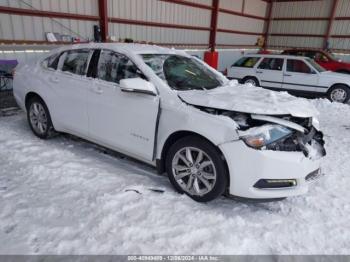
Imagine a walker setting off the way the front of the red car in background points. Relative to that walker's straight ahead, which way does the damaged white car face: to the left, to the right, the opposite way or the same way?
the same way

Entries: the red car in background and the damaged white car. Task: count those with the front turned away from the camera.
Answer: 0

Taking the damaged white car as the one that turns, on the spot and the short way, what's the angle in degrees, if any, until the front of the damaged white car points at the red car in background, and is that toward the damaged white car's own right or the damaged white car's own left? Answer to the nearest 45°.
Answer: approximately 90° to the damaged white car's own left

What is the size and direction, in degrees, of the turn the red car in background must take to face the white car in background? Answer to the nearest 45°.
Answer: approximately 90° to its right

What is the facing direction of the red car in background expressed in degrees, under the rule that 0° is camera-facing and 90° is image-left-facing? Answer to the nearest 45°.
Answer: approximately 270°
